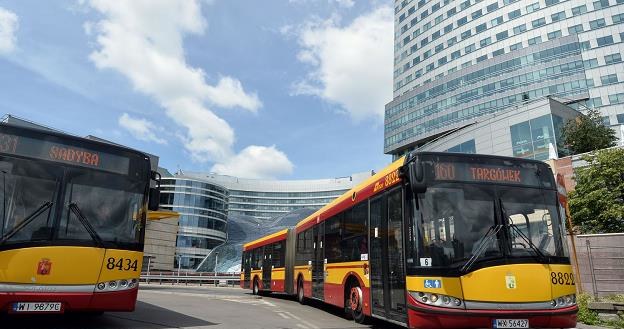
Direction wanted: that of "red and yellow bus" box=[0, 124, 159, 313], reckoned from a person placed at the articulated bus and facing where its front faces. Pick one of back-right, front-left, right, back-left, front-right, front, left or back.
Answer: back-right

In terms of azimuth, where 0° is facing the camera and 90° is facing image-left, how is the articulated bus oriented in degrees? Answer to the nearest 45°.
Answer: approximately 315°

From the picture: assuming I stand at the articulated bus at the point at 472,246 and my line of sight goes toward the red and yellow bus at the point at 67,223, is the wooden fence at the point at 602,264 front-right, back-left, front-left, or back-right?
back-right

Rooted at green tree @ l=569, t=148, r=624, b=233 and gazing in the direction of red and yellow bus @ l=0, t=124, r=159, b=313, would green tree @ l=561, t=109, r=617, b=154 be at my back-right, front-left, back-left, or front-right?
back-right

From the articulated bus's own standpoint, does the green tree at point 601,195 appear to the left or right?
on its left

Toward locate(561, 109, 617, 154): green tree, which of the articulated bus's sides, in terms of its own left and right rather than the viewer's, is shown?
left

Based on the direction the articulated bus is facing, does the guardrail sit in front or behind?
behind
